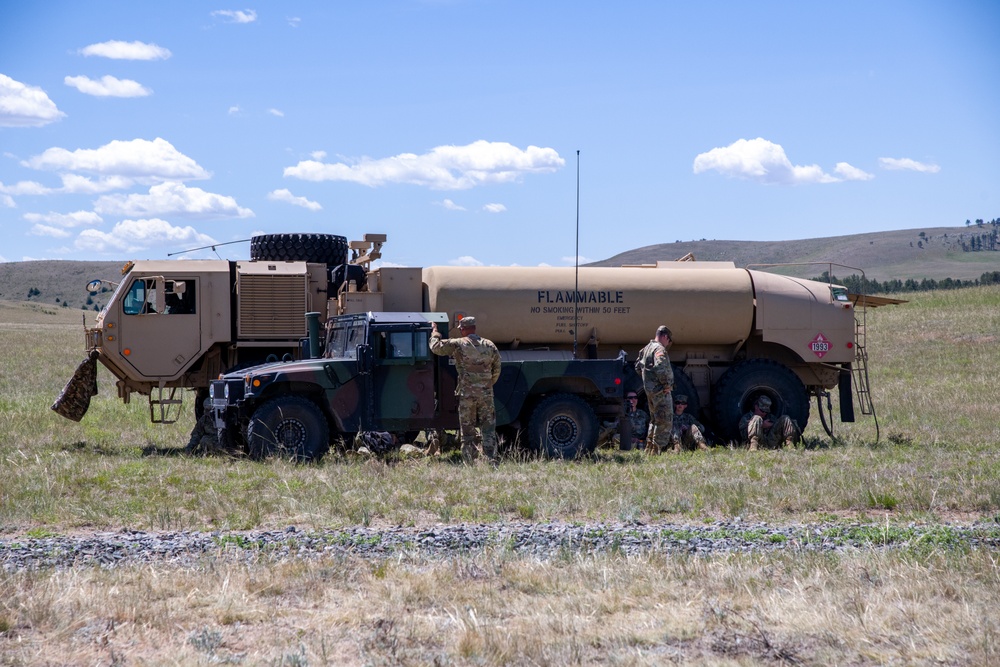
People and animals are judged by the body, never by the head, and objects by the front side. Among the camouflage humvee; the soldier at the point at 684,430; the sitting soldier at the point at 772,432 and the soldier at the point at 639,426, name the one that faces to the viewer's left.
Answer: the camouflage humvee

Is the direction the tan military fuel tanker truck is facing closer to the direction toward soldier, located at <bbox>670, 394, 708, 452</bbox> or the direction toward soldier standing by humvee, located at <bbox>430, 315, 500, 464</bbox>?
the soldier standing by humvee

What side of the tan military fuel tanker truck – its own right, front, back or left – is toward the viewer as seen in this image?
left

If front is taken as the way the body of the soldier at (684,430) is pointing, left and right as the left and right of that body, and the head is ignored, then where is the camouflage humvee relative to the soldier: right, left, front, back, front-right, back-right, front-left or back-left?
front-right

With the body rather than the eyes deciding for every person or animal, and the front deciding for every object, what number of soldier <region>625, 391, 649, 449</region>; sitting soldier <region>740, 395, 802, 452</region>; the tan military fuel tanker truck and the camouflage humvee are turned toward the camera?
2

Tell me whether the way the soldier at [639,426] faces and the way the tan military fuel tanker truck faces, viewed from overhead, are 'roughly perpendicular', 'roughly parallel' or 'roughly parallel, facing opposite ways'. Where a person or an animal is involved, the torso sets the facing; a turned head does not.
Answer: roughly perpendicular

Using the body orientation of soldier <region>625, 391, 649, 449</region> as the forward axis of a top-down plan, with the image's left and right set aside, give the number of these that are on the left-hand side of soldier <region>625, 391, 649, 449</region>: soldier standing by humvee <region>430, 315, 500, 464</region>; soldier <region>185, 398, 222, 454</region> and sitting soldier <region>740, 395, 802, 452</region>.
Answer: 1

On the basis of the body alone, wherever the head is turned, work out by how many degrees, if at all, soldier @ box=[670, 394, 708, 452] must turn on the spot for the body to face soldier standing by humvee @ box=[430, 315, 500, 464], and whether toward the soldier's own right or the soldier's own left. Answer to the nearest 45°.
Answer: approximately 45° to the soldier's own right

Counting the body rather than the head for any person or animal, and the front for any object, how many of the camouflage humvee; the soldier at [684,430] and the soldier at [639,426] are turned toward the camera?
2

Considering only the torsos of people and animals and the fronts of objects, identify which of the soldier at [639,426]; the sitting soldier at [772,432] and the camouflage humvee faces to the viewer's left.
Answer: the camouflage humvee

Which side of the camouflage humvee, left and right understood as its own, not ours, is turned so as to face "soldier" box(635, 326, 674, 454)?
back

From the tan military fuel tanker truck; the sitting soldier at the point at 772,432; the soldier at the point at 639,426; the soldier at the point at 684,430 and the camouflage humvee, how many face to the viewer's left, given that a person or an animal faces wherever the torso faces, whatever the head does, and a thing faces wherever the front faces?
2

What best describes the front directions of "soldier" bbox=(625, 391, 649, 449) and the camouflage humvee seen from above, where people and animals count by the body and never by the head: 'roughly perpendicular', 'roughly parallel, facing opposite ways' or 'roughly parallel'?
roughly perpendicular
